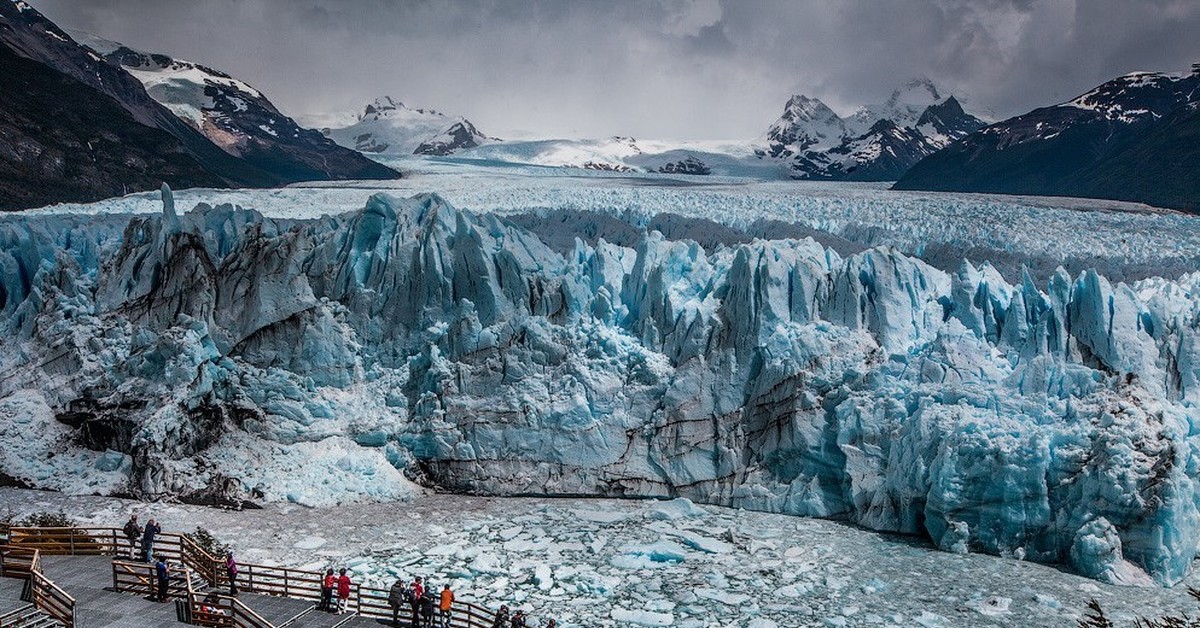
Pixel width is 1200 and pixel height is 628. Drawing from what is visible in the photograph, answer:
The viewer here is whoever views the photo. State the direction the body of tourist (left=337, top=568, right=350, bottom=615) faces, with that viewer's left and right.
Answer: facing away from the viewer

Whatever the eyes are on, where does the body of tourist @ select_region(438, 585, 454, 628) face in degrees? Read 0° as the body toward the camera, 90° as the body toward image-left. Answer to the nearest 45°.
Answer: approximately 180°

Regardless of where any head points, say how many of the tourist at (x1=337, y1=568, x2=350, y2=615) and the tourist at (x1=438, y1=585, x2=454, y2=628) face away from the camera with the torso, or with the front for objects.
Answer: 2

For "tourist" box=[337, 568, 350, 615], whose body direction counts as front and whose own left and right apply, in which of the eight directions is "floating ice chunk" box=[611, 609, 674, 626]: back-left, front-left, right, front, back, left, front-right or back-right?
right

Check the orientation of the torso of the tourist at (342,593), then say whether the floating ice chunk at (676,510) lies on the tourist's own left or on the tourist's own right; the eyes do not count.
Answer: on the tourist's own right

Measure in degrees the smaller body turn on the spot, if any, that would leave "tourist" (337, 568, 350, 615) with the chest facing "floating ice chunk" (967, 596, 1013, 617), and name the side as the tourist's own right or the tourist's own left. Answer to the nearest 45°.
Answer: approximately 90° to the tourist's own right

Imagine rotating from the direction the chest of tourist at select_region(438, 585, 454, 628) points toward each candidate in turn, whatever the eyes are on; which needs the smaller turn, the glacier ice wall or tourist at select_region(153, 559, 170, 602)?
the glacier ice wall

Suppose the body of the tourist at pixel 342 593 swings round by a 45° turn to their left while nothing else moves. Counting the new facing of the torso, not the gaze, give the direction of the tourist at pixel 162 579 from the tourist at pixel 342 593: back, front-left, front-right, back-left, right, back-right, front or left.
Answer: front-left

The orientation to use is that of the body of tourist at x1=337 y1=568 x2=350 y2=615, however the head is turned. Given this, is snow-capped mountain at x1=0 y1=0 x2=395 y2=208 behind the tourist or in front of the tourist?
in front

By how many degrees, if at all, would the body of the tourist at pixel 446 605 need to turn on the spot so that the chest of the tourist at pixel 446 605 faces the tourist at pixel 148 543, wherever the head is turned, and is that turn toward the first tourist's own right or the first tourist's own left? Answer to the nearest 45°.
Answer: approximately 90° to the first tourist's own left

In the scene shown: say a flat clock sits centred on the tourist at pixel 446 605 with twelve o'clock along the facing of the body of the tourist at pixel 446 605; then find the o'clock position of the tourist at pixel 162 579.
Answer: the tourist at pixel 162 579 is roughly at 9 o'clock from the tourist at pixel 446 605.

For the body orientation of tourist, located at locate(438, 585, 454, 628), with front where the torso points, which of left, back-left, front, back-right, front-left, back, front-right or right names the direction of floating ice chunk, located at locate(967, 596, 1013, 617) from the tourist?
right

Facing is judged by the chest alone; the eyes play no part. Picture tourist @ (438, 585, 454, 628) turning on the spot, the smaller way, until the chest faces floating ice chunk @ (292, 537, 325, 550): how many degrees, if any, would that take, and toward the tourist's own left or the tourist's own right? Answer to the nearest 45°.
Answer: approximately 45° to the tourist's own left

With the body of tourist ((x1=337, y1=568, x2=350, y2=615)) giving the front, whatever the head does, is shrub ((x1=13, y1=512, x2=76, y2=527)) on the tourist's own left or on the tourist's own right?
on the tourist's own left
